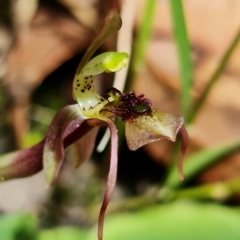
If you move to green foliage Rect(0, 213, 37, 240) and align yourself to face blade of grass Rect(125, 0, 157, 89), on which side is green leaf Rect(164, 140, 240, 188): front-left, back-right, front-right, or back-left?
front-right

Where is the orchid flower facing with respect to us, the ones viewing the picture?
facing to the right of the viewer
